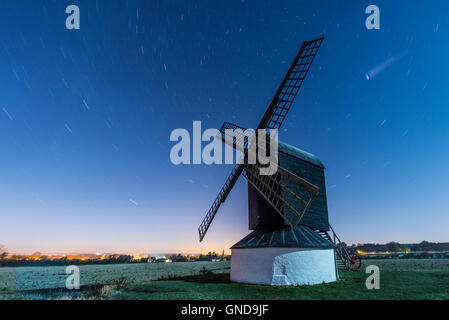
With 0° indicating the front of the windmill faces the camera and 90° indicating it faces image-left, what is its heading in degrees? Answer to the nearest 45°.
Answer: approximately 45°
